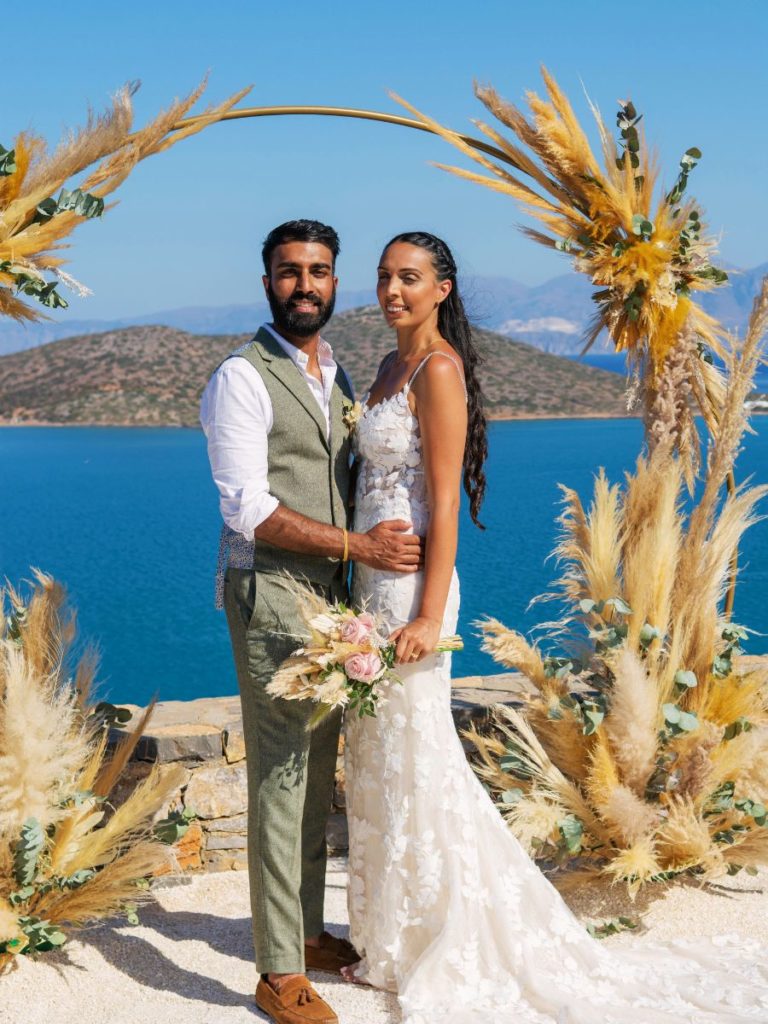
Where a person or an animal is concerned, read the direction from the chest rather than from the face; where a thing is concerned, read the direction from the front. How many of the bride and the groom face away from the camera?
0

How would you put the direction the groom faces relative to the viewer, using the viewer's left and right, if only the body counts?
facing the viewer and to the right of the viewer

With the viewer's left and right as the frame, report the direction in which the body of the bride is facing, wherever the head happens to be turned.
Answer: facing the viewer and to the left of the viewer
